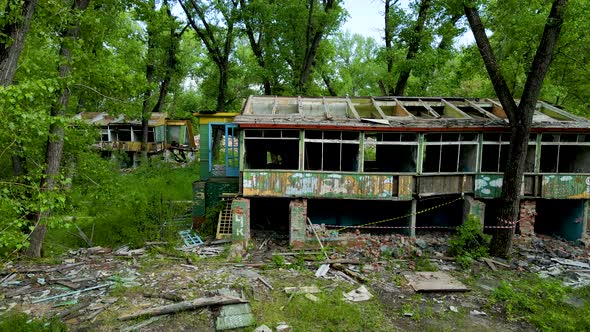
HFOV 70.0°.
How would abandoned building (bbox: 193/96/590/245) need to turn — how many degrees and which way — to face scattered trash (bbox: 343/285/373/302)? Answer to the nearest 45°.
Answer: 0° — it already faces it

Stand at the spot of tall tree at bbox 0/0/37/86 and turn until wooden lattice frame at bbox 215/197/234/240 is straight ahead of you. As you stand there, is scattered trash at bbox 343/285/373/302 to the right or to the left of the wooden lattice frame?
right

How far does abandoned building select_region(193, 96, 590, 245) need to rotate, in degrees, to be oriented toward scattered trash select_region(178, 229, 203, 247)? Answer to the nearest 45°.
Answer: approximately 90° to its right

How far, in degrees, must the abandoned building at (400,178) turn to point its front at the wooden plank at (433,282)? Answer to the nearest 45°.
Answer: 0° — it already faces it

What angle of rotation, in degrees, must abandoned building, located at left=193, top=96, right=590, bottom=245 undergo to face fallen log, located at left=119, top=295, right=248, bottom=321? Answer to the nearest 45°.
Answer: approximately 45° to its right

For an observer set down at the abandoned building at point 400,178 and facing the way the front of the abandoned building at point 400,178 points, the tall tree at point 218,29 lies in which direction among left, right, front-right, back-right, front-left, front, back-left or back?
back-right

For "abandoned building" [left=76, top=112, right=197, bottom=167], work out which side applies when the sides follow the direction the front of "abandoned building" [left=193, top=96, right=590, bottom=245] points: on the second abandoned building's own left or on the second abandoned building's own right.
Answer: on the second abandoned building's own right

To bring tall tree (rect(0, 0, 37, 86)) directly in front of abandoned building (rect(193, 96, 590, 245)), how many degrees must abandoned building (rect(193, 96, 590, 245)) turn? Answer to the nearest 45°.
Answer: approximately 45° to its right

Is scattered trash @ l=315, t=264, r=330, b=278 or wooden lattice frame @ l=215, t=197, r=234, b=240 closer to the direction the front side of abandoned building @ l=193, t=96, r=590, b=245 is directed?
the scattered trash

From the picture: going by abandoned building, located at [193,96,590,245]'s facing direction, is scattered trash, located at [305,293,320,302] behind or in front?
in front

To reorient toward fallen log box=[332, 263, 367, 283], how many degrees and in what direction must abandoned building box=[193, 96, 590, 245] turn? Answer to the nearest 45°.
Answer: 0° — it already faces it

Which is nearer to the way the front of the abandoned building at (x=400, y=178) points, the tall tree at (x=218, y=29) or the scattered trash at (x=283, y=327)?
the scattered trash

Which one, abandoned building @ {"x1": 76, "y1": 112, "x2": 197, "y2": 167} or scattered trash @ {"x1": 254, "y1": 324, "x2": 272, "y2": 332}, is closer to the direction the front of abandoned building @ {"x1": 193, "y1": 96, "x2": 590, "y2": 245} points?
the scattered trash

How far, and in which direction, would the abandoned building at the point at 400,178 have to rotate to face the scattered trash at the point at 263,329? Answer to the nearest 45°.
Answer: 0° — it already faces it

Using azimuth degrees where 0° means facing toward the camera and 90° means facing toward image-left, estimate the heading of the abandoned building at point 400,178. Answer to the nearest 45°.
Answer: approximately 0°
